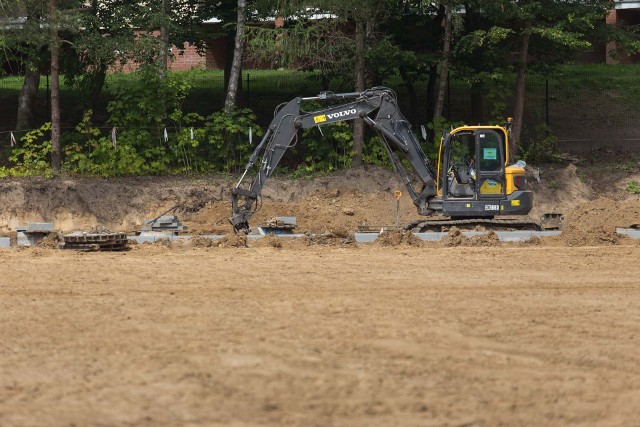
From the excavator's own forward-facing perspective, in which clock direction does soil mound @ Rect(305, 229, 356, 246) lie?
The soil mound is roughly at 11 o'clock from the excavator.

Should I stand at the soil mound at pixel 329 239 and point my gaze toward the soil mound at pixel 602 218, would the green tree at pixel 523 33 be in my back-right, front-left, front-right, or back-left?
front-left

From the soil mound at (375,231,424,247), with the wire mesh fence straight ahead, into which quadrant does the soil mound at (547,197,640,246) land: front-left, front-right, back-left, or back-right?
front-right

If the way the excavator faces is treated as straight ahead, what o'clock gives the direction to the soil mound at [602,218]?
The soil mound is roughly at 5 o'clock from the excavator.

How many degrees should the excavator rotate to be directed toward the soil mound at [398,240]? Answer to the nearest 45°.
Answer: approximately 45° to its left

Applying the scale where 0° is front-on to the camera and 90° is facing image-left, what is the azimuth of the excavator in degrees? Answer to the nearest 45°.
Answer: approximately 90°

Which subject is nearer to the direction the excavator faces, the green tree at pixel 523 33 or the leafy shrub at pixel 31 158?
the leafy shrub

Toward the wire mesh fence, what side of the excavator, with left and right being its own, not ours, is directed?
right

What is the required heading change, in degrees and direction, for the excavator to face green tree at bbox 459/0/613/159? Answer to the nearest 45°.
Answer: approximately 90° to its right
